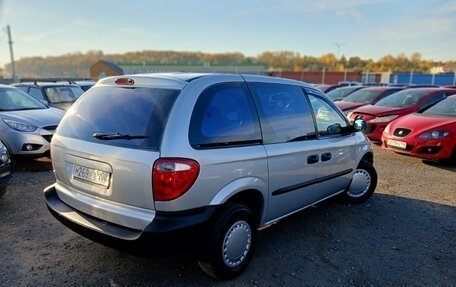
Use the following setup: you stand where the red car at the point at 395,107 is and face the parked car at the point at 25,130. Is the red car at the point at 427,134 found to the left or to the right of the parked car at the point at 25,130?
left

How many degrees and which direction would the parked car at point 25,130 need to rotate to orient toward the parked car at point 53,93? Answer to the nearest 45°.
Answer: approximately 135° to its left

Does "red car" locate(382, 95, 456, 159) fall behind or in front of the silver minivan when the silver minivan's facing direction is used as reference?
in front

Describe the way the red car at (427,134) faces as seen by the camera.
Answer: facing the viewer and to the left of the viewer

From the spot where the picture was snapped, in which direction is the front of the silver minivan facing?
facing away from the viewer and to the right of the viewer

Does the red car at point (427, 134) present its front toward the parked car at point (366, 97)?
no

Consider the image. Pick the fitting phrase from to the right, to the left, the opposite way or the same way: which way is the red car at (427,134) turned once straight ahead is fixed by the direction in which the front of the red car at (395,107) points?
the same way

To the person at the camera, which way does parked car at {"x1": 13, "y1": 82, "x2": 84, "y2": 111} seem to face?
facing the viewer and to the right of the viewer

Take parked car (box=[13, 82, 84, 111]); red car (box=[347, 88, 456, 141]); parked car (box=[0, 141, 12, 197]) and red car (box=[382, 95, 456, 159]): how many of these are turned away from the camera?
0

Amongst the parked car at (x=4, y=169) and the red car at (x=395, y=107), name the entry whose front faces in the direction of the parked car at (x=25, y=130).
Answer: the red car

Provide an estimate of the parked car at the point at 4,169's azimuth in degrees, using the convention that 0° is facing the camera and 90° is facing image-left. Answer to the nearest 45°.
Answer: approximately 315°

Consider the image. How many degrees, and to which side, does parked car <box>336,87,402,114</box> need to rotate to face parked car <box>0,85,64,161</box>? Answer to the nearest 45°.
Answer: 0° — it already faces it

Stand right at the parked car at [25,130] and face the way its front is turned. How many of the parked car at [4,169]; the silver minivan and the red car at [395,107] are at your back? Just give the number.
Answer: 0

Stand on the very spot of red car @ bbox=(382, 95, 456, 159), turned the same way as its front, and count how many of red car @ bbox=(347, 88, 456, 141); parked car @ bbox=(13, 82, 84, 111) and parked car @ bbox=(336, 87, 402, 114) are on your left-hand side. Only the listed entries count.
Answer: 0

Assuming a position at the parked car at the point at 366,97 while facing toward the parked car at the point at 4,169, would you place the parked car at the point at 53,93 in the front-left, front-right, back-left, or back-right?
front-right

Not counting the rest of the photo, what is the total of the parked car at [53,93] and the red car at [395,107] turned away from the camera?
0

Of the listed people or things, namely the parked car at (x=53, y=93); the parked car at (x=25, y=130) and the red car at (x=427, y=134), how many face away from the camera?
0
